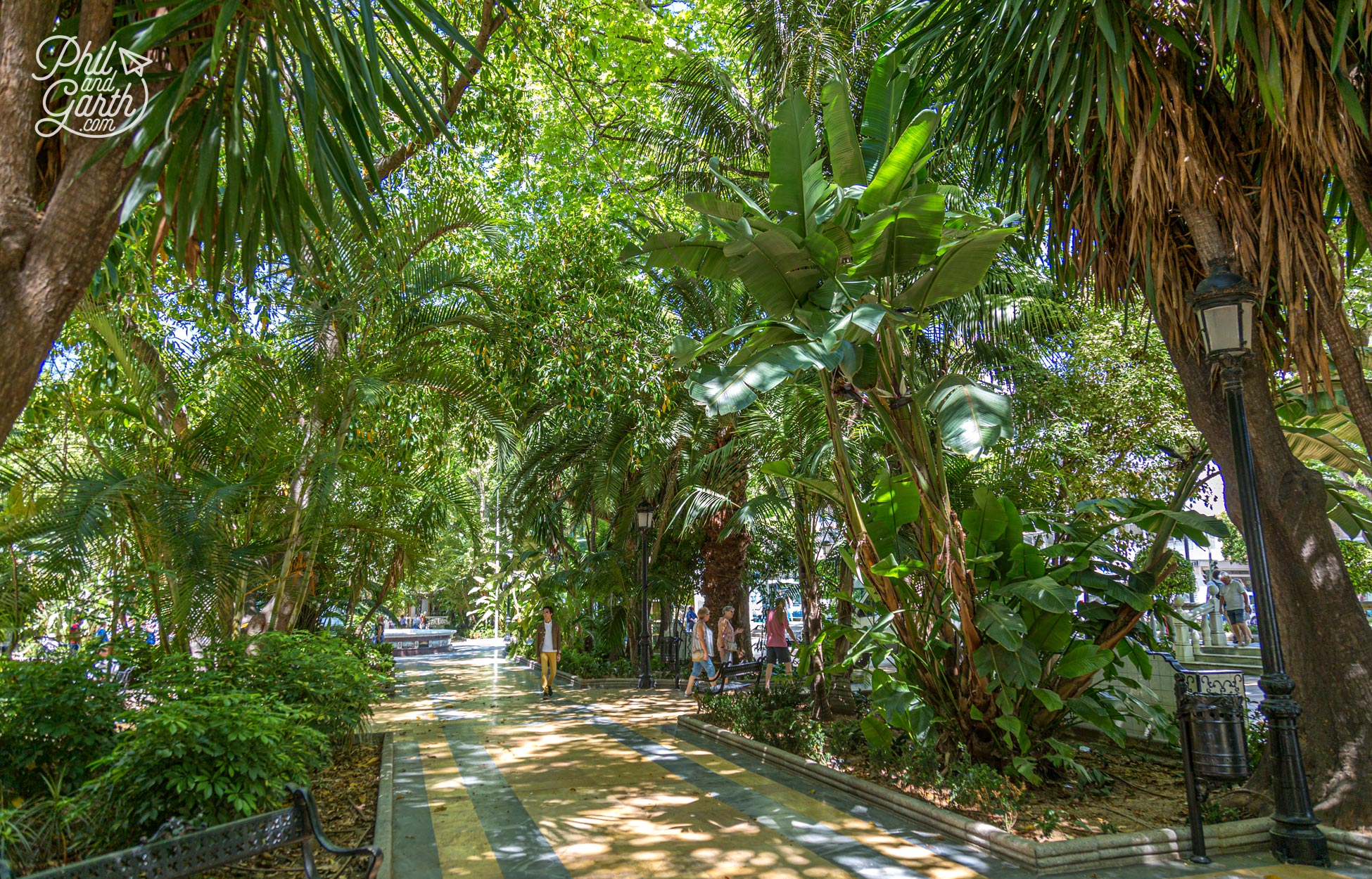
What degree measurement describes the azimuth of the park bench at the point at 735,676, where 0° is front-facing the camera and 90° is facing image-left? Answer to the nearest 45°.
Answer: approximately 45°

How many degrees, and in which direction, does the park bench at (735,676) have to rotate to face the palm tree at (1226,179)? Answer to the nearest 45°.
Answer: approximately 90° to its left

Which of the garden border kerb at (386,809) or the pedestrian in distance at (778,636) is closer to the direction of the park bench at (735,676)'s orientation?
the garden border kerb

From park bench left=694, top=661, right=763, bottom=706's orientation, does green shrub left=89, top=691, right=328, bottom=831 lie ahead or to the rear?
ahead

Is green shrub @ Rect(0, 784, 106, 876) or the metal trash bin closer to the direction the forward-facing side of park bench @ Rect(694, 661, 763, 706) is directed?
the green shrub

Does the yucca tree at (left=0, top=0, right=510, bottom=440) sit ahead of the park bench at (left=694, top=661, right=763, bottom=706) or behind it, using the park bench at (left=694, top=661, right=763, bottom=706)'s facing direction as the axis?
ahead
